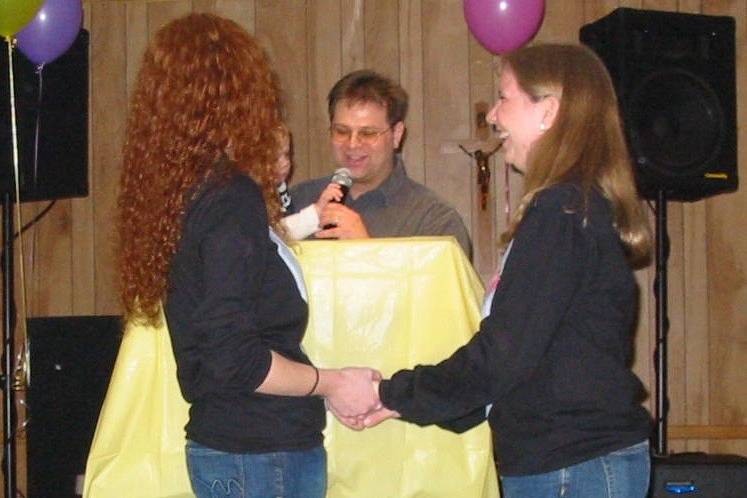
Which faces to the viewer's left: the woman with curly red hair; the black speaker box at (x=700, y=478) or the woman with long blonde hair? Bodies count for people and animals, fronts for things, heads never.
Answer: the woman with long blonde hair

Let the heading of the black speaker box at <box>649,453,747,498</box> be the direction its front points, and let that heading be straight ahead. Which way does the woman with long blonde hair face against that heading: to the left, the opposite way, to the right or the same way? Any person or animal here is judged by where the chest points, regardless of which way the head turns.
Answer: to the right

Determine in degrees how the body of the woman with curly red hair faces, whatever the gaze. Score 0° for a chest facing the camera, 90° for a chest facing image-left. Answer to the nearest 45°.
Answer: approximately 270°

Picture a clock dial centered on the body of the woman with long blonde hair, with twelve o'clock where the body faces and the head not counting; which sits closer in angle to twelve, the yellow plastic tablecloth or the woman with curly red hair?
the woman with curly red hair

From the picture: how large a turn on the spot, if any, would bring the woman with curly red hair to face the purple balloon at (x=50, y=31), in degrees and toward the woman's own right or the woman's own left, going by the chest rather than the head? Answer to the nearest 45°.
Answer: approximately 90° to the woman's own left

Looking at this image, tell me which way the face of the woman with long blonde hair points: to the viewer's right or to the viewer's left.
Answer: to the viewer's left

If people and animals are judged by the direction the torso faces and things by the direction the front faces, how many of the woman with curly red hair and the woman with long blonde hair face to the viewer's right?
1

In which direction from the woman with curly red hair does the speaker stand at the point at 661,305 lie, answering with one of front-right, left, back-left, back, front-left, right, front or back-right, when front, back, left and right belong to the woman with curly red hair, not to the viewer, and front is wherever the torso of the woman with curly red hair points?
front-left

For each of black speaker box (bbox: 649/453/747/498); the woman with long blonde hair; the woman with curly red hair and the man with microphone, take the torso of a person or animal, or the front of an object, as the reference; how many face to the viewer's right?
1

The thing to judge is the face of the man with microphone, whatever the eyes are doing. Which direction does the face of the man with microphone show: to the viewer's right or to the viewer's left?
to the viewer's left

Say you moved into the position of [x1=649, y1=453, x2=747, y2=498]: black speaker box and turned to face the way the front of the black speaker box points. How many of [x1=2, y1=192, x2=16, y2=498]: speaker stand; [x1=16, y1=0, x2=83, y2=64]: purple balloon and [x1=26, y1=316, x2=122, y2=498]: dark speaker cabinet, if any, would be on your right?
3

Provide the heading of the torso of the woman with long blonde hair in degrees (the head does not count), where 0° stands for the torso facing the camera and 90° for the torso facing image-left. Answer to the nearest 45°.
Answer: approximately 90°

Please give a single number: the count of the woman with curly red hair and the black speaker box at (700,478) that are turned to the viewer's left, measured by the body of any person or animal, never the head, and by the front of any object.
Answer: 0

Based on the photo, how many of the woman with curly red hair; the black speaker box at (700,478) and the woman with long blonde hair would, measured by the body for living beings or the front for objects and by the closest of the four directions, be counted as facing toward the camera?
1

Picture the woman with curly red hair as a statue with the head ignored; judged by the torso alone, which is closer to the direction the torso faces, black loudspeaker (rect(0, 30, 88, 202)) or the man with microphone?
the man with microphone

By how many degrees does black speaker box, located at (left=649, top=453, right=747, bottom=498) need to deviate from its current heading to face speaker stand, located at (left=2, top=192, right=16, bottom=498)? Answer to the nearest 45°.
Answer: approximately 90° to its right
